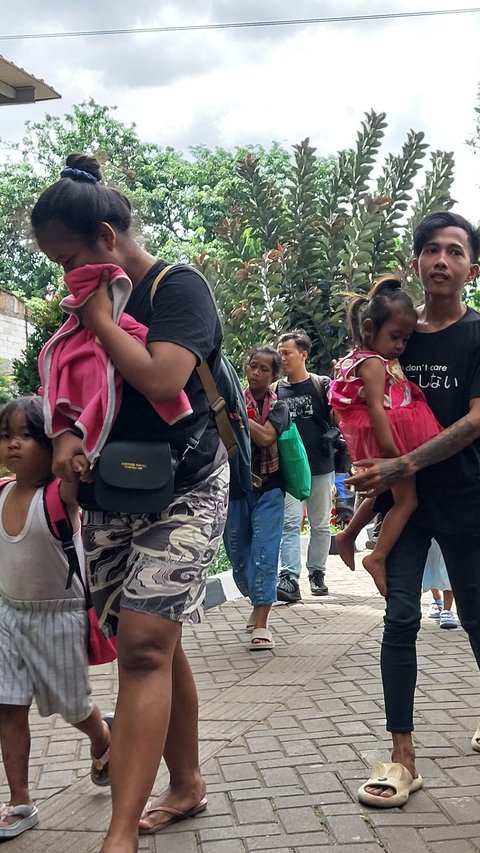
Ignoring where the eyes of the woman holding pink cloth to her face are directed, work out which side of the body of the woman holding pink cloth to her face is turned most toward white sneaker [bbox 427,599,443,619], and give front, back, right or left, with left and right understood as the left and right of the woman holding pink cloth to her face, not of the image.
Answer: back

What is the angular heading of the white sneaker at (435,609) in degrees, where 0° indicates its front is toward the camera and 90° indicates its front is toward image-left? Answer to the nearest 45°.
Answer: approximately 45°

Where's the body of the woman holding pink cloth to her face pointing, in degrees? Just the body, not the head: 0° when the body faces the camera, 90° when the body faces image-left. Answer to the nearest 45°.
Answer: approximately 45°

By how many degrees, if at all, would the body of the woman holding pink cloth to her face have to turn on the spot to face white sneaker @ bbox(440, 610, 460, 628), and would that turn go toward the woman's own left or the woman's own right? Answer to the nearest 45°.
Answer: approximately 180°
